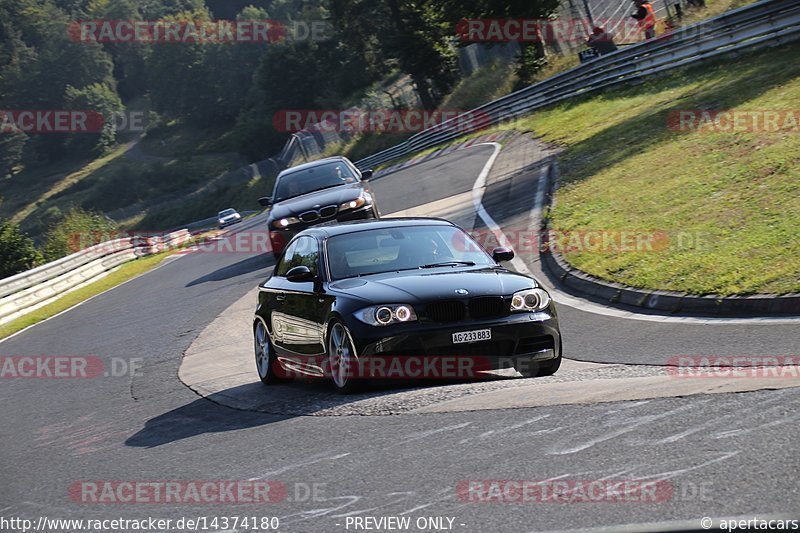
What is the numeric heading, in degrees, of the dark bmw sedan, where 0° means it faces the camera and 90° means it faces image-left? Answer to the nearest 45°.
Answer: approximately 0°

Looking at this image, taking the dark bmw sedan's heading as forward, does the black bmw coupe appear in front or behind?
in front

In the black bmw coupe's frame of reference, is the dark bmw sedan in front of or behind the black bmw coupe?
behind

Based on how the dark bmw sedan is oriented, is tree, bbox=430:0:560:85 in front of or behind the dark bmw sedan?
behind

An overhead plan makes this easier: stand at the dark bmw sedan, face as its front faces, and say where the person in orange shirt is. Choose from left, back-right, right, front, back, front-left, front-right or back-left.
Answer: back-left

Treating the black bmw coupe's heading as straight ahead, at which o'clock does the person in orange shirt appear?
The person in orange shirt is roughly at 8 o'clock from the black bmw coupe.

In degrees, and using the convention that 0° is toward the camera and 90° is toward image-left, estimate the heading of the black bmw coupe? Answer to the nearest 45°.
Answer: approximately 315°
